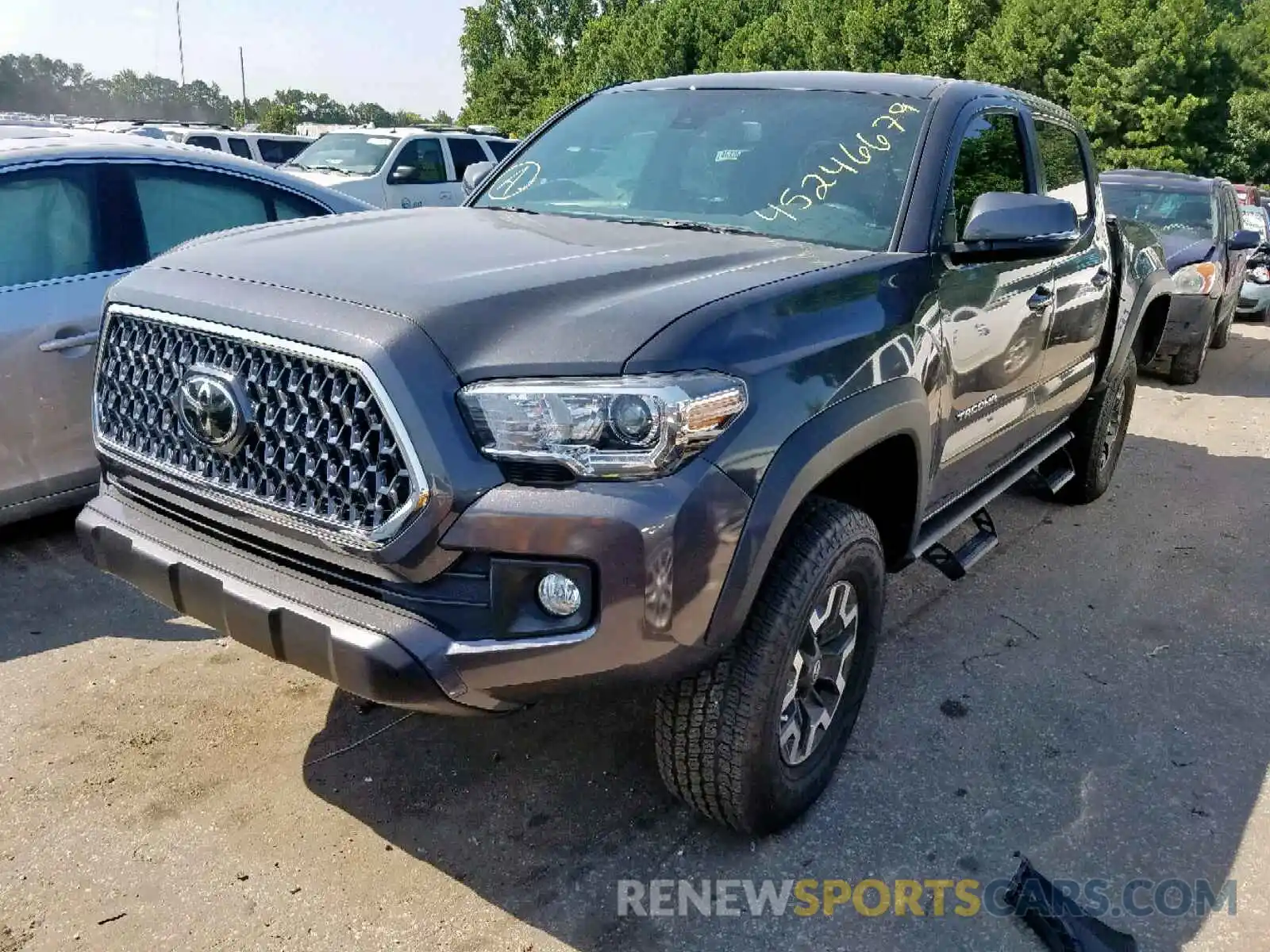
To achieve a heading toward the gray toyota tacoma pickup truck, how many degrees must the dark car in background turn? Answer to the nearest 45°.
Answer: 0° — it already faces it

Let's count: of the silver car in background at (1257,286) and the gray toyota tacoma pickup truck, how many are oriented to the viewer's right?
0
